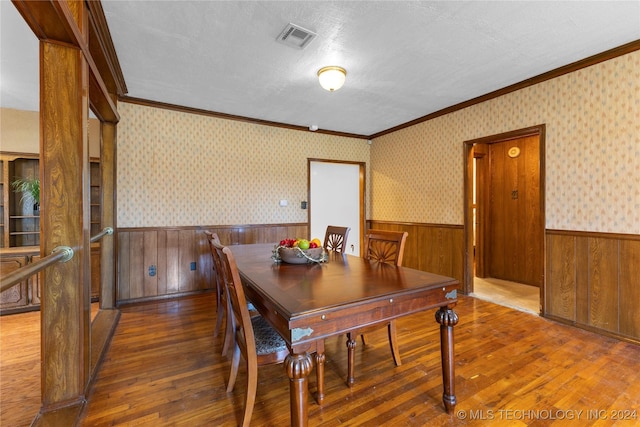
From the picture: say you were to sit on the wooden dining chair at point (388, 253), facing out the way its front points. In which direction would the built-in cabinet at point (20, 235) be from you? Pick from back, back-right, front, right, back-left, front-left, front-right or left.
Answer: front-right

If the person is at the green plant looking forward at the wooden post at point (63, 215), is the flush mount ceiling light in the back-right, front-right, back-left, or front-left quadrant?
front-left

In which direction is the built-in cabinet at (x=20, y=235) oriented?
toward the camera

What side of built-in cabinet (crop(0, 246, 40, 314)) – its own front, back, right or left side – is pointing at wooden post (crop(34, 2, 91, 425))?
front

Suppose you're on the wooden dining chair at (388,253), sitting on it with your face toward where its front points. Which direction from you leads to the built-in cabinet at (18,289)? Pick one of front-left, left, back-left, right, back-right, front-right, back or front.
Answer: front-right

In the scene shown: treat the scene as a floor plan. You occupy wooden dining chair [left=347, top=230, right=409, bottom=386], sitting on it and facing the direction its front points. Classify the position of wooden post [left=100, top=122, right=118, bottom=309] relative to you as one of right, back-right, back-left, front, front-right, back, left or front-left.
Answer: front-right

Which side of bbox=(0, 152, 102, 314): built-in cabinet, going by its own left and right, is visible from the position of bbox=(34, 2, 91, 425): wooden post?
front

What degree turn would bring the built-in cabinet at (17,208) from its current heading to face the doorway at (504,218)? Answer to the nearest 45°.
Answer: approximately 45° to its left

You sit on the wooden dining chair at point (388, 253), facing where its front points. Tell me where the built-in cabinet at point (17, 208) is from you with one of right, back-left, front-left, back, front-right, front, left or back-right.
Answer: front-right

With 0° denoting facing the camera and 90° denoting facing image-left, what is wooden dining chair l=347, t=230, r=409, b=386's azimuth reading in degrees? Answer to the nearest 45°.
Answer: approximately 45°
